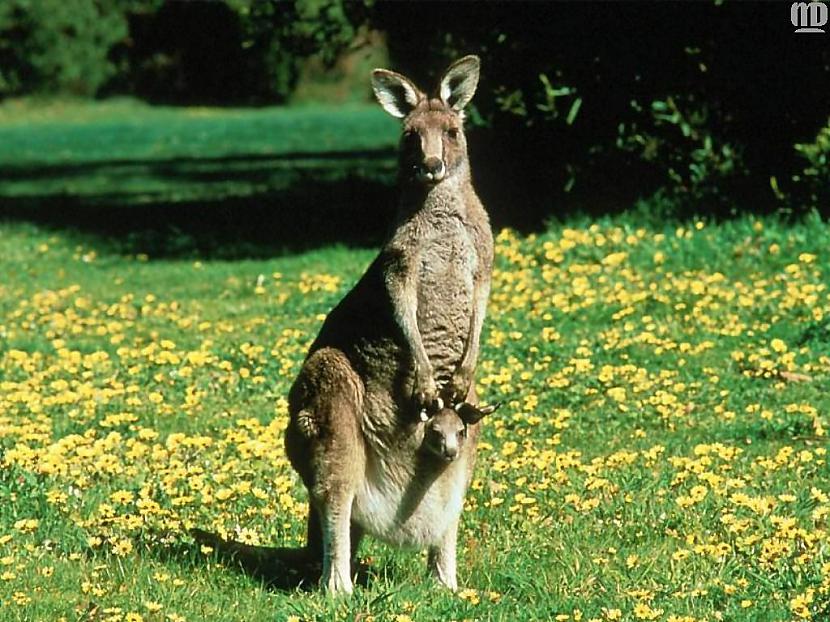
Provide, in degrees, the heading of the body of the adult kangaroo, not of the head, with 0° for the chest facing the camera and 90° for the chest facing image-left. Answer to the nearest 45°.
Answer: approximately 315°

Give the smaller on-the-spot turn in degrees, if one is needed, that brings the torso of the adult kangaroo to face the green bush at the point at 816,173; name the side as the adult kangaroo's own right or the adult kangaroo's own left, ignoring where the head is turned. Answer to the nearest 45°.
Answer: approximately 90° to the adult kangaroo's own left
